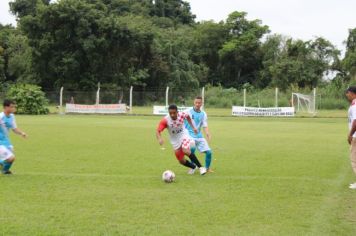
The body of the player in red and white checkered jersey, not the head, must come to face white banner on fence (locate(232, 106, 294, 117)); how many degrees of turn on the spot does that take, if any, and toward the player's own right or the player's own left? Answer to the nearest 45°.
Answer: approximately 180°

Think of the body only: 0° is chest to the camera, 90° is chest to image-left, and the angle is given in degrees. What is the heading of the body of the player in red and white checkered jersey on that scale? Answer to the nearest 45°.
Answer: approximately 0°

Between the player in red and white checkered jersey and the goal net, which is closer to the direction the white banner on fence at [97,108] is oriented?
the player in red and white checkered jersey

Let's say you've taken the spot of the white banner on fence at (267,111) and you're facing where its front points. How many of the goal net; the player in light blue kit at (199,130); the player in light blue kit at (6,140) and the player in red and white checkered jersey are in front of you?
3

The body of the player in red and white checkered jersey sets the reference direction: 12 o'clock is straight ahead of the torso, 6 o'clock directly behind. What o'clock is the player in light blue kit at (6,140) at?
The player in light blue kit is roughly at 3 o'clock from the player in red and white checkered jersey.

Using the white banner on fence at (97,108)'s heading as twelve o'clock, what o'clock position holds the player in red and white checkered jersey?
The player in red and white checkered jersey is roughly at 12 o'clock from the white banner on fence.
